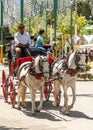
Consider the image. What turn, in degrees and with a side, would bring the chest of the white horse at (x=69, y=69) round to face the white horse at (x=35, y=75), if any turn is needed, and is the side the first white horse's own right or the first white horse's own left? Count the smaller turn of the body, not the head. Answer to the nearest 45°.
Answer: approximately 135° to the first white horse's own right

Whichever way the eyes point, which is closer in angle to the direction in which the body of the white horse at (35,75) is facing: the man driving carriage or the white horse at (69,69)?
the white horse

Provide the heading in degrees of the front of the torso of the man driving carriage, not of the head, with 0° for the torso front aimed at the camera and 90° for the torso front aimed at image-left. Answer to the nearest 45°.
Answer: approximately 0°

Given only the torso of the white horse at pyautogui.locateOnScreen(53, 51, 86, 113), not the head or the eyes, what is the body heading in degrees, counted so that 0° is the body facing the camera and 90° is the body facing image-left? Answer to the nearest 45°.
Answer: approximately 315°

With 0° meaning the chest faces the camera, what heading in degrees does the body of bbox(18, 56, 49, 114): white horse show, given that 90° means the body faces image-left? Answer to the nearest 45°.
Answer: approximately 315°
